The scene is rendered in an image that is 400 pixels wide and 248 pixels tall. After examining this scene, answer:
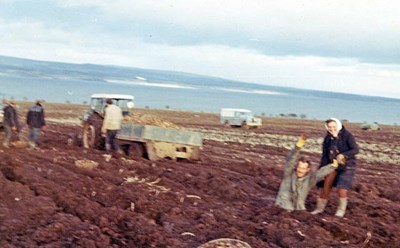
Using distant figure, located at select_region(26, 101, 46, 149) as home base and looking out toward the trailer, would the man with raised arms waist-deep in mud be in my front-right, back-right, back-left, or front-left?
front-right

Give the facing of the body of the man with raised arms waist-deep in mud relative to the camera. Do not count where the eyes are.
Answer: toward the camera

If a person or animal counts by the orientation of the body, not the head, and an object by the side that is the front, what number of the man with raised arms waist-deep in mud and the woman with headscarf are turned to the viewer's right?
0

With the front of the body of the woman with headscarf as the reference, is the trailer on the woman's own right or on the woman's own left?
on the woman's own right

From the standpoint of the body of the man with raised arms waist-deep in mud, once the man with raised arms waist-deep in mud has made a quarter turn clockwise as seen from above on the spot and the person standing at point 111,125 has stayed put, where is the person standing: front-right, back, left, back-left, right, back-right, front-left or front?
front-right

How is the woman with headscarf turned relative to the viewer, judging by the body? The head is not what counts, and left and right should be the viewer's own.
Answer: facing the viewer and to the left of the viewer

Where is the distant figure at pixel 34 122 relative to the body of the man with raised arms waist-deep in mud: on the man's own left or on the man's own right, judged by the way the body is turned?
on the man's own right

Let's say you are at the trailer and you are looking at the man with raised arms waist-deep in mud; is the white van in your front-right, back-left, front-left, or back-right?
back-left

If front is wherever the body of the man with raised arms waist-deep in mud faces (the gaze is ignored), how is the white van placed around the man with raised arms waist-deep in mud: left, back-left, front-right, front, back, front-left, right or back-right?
back

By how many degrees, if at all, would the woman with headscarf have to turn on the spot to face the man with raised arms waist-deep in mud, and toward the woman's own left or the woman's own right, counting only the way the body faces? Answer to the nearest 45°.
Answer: approximately 45° to the woman's own right

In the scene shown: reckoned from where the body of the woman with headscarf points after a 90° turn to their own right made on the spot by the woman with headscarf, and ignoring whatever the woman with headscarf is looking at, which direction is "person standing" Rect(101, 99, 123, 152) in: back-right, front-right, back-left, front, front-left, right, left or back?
front

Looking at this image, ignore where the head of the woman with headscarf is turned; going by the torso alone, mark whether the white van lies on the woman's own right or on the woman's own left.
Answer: on the woman's own right
